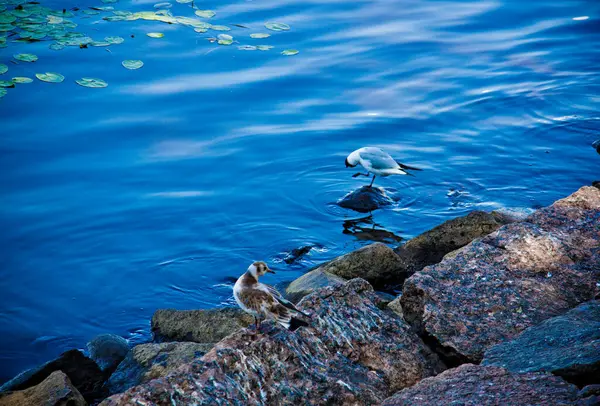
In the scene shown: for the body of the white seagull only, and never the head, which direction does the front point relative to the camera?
to the viewer's left

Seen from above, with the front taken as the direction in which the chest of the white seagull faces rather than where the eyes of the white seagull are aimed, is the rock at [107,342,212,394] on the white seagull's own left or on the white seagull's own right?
on the white seagull's own left

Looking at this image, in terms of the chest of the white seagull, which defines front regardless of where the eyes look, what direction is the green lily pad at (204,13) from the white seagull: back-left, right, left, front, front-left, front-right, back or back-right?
front-right

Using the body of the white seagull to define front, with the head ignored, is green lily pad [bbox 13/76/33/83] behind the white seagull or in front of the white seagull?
in front

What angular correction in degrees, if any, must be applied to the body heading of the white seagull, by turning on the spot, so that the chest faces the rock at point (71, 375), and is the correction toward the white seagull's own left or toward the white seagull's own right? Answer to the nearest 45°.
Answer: approximately 45° to the white seagull's own left

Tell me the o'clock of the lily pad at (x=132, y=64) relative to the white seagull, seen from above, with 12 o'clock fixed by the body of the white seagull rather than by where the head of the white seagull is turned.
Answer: The lily pad is roughly at 1 o'clock from the white seagull.

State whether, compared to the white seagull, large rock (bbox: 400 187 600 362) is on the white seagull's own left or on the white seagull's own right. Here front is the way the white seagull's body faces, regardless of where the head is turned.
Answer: on the white seagull's own left

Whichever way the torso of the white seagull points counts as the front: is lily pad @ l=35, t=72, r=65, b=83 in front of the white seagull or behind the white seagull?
in front

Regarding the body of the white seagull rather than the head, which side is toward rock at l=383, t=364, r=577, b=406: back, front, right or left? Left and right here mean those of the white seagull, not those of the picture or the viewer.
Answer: left

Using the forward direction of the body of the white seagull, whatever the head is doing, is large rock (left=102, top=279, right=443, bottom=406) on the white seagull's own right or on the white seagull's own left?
on the white seagull's own left

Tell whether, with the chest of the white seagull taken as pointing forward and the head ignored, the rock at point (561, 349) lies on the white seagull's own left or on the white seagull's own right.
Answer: on the white seagull's own left

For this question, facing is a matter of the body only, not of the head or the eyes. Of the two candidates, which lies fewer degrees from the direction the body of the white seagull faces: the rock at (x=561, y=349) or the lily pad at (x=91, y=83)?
the lily pad

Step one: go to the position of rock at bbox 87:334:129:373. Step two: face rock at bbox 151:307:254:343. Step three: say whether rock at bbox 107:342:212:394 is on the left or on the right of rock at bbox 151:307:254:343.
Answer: right

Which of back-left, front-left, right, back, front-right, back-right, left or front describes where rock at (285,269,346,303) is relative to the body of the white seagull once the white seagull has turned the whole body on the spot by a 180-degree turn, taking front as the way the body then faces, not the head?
right

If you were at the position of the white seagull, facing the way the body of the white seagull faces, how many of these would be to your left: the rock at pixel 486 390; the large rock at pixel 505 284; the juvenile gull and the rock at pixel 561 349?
4

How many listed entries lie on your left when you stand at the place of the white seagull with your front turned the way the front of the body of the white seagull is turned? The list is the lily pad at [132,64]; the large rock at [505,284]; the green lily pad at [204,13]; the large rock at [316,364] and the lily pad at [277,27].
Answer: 2

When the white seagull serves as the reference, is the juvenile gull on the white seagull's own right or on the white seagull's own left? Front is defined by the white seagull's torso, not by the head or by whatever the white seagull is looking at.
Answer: on the white seagull's own left

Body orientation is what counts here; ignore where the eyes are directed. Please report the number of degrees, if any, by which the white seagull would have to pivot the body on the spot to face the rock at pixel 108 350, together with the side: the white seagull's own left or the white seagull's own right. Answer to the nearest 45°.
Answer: approximately 45° to the white seagull's own left
